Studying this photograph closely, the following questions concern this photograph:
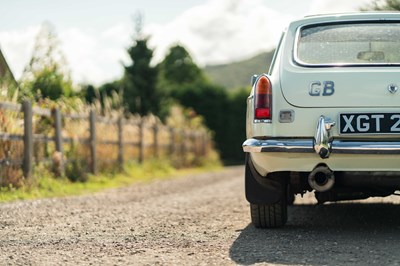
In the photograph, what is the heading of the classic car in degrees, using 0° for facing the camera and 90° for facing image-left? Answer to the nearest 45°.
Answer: approximately 180°

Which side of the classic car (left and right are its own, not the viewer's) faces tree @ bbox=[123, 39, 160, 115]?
front

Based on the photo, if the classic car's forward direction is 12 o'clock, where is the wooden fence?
The wooden fence is roughly at 11 o'clock from the classic car.
